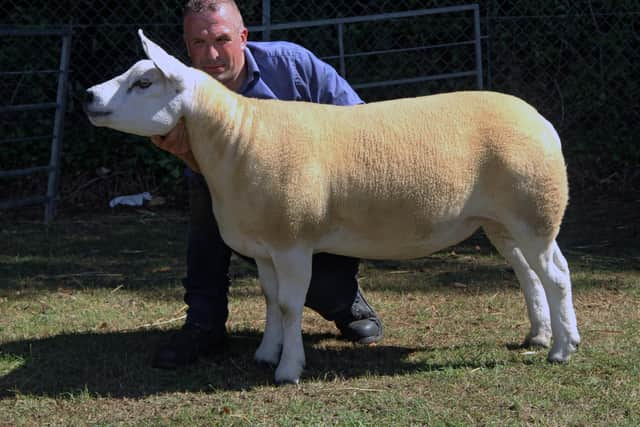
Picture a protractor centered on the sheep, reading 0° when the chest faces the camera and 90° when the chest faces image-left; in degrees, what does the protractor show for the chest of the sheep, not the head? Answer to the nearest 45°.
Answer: approximately 90°

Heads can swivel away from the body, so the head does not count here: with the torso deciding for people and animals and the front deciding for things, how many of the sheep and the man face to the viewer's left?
1

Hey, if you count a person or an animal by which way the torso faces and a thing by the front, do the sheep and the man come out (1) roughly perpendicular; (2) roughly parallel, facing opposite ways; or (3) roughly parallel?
roughly perpendicular

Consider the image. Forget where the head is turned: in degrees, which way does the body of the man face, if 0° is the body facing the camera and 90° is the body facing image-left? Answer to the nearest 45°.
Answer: approximately 0°

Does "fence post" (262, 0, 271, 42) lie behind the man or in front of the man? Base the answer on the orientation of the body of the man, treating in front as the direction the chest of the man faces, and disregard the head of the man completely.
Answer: behind

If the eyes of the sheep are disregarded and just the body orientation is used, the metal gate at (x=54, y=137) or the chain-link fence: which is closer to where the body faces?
the metal gate

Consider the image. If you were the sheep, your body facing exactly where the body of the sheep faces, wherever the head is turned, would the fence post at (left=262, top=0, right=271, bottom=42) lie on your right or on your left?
on your right

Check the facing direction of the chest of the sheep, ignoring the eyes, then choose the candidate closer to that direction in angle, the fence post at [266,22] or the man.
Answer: the man

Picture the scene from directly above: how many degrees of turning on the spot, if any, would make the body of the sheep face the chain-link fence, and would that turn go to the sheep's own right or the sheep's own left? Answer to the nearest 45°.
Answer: approximately 90° to the sheep's own right
